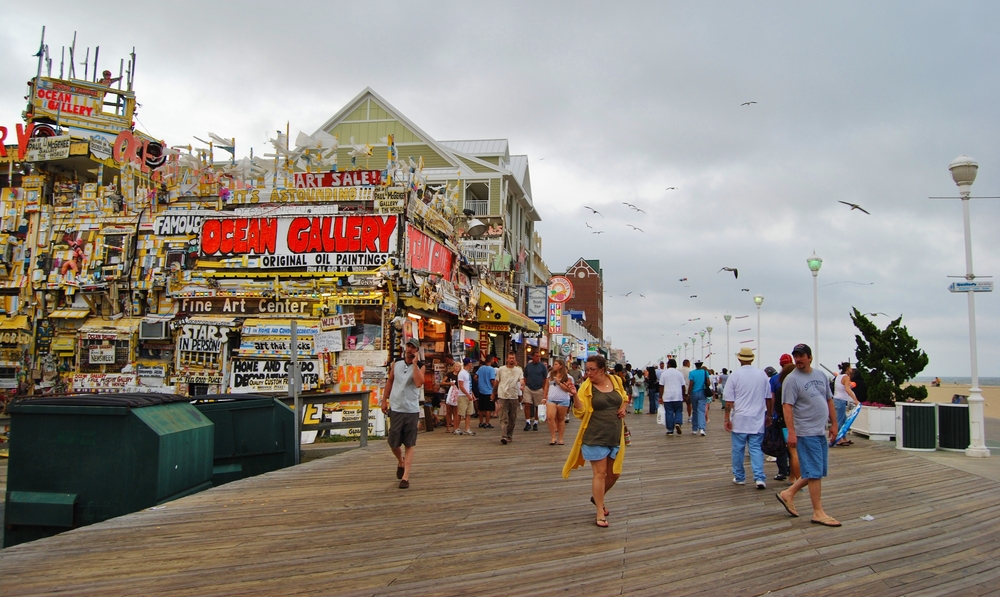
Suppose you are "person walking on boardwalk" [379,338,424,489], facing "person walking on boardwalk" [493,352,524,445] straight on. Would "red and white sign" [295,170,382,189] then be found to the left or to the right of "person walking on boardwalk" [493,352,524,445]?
left

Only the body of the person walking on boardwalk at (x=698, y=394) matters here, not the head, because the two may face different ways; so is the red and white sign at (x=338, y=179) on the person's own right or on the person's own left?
on the person's own left

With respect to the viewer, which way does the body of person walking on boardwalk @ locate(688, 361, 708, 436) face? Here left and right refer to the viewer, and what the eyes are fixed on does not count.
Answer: facing away from the viewer

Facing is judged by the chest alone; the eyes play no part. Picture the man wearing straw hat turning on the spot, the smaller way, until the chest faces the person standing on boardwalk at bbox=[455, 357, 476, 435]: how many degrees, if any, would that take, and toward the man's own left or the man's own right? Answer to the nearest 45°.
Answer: approximately 45° to the man's own left

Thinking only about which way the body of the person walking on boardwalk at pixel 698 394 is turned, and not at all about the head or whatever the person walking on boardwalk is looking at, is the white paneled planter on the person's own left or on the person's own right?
on the person's own right

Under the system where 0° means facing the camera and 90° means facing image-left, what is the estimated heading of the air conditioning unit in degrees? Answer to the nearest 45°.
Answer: approximately 0°

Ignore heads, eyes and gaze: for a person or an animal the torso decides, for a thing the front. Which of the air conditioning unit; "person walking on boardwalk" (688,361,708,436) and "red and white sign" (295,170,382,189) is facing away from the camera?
the person walking on boardwalk

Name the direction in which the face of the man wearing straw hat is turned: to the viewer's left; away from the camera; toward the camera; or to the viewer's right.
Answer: away from the camera

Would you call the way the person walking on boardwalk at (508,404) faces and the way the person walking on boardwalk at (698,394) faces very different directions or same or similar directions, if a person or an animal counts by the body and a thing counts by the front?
very different directions

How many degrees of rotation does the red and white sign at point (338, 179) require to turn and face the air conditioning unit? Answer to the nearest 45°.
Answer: approximately 90° to its right

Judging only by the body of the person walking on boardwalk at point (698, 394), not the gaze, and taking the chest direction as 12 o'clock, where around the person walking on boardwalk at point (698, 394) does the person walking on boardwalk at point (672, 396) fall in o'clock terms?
the person walking on boardwalk at point (672, 396) is roughly at 8 o'clock from the person walking on boardwalk at point (698, 394).

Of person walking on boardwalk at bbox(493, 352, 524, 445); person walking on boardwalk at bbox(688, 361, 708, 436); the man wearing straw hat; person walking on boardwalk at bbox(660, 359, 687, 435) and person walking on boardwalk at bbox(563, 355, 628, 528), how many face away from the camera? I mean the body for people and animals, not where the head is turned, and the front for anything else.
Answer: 3

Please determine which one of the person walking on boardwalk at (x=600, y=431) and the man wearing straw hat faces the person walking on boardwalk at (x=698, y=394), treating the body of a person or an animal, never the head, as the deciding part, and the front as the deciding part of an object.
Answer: the man wearing straw hat

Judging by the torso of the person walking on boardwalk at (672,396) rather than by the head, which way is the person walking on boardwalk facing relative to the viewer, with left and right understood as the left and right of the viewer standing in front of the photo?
facing away from the viewer
